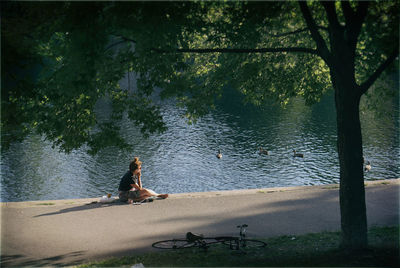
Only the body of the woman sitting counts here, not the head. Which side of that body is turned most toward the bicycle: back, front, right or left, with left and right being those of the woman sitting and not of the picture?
right

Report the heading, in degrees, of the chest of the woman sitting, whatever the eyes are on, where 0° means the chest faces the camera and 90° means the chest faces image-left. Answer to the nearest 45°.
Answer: approximately 270°
